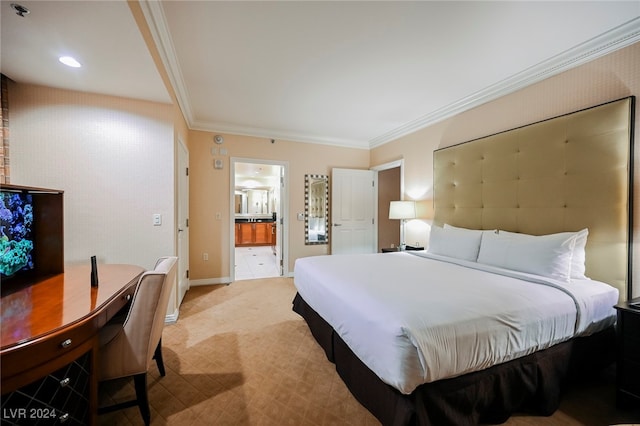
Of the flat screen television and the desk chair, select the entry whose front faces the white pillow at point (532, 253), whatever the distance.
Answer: the flat screen television

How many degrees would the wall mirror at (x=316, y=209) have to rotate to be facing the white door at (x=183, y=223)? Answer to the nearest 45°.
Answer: approximately 45° to its right

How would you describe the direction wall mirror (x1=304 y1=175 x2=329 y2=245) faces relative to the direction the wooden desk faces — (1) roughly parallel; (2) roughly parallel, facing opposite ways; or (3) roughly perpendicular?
roughly perpendicular

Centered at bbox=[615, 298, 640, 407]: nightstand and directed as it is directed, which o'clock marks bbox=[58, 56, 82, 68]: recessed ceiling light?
The recessed ceiling light is roughly at 12 o'clock from the nightstand.

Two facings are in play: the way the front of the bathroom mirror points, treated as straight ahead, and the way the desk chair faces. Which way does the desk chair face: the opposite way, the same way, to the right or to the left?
to the right

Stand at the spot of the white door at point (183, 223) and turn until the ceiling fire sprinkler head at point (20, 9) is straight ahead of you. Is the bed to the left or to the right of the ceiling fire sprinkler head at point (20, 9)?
left

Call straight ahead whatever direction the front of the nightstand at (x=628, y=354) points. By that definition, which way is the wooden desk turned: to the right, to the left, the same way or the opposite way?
the opposite way

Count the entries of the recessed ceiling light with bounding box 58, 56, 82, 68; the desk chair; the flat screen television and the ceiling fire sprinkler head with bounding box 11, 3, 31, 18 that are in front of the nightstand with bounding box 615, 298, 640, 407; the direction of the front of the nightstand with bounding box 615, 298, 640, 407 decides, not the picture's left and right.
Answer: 4

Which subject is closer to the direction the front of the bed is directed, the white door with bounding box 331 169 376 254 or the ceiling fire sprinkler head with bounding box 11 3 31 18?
the ceiling fire sprinkler head
